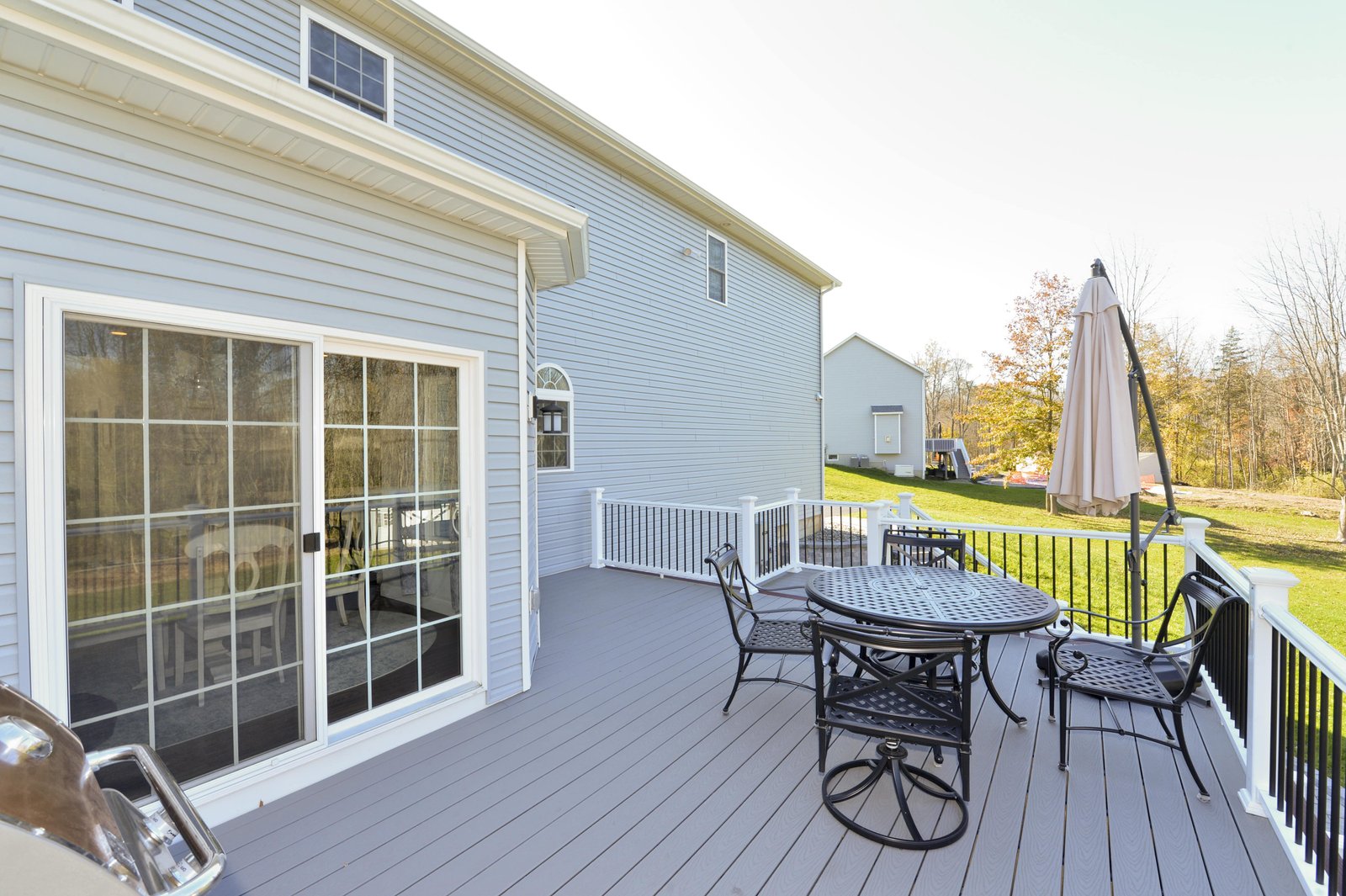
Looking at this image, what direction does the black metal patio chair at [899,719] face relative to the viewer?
away from the camera

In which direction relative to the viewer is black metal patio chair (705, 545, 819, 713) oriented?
to the viewer's right

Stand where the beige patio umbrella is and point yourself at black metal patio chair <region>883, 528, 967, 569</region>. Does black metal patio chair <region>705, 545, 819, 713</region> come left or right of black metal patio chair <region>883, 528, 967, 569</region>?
left

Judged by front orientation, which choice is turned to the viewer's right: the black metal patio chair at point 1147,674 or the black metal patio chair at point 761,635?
the black metal patio chair at point 761,635

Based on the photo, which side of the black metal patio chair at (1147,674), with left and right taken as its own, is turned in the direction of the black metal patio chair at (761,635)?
front

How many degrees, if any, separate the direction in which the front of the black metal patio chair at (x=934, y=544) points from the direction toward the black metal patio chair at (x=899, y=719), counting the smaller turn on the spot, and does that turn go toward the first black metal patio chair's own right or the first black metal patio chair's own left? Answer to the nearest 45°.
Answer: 0° — it already faces it

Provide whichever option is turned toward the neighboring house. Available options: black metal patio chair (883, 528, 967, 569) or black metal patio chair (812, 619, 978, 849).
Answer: black metal patio chair (812, 619, 978, 849)

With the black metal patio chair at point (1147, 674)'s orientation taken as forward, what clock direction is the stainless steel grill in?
The stainless steel grill is roughly at 10 o'clock from the black metal patio chair.

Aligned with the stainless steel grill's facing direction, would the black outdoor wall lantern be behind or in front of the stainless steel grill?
in front

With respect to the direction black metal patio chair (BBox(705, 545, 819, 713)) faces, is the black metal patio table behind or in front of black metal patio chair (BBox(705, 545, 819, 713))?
in front

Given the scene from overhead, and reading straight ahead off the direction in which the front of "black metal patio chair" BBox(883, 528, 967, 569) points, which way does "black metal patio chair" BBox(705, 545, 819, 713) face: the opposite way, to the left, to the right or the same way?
to the left

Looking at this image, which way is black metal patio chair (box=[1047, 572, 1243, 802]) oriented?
to the viewer's left
